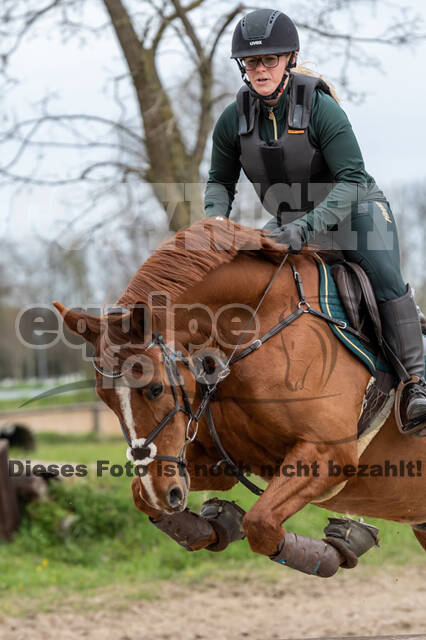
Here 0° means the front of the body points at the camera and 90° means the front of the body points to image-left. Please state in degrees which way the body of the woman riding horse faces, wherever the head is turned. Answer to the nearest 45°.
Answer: approximately 45°

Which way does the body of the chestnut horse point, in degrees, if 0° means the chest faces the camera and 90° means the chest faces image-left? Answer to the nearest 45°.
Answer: approximately 45°
